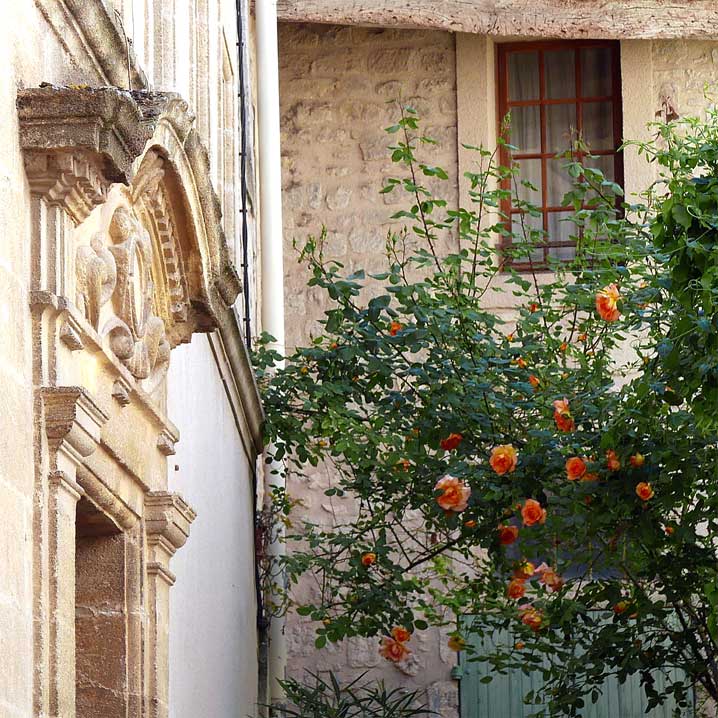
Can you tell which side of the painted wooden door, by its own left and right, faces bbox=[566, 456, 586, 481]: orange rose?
front

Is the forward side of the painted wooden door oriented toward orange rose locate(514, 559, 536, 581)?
yes

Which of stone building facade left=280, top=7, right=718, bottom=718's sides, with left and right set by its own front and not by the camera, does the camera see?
front

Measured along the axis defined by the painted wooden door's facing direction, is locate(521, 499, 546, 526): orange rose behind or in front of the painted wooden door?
in front

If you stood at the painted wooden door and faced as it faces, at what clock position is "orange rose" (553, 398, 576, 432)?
The orange rose is roughly at 12 o'clock from the painted wooden door.

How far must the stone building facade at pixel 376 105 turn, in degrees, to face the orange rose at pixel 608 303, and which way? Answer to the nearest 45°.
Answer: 0° — it already faces it

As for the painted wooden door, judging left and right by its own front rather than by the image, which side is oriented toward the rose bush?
front

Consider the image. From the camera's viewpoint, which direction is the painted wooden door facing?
toward the camera

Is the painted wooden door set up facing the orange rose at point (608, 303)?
yes
